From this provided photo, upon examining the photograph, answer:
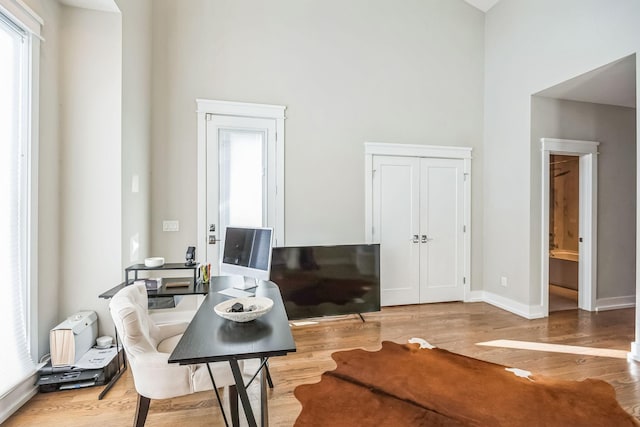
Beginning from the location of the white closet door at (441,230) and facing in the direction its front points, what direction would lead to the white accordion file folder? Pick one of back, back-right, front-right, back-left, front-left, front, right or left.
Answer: front-right

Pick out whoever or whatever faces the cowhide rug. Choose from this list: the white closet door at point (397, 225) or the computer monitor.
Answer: the white closet door

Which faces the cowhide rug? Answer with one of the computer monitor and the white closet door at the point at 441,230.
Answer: the white closet door

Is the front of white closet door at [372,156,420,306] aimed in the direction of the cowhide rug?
yes

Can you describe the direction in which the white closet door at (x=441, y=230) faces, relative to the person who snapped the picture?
facing the viewer

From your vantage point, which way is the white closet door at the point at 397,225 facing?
toward the camera

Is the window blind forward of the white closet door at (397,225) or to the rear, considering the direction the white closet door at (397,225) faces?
forward

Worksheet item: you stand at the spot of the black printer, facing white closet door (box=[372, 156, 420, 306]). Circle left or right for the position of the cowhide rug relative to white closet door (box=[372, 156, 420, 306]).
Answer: right

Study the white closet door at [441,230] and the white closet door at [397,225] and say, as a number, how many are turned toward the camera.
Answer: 2

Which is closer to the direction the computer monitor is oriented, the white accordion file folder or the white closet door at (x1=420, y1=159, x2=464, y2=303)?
the white accordion file folder

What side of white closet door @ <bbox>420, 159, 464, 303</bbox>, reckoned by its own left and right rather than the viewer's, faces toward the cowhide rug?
front

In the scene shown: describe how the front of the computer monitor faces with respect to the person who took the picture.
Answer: facing the viewer and to the left of the viewer

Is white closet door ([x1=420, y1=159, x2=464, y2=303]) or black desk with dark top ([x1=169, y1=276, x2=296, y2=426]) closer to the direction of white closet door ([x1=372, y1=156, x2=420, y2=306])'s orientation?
the black desk with dark top

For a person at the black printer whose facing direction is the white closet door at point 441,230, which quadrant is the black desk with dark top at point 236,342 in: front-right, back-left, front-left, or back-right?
front-right

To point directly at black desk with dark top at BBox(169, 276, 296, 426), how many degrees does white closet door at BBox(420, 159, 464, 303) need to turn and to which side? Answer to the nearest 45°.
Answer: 0° — it already faces it

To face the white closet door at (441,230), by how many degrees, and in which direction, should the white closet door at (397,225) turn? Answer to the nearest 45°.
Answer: approximately 135° to its left
